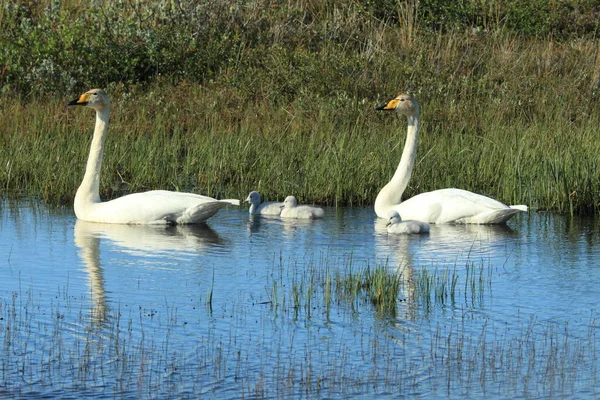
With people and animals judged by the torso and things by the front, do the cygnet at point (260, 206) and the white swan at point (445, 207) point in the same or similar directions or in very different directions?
same or similar directions

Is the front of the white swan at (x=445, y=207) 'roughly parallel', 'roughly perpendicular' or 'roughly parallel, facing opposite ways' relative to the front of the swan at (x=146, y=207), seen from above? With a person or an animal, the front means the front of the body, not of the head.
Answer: roughly parallel

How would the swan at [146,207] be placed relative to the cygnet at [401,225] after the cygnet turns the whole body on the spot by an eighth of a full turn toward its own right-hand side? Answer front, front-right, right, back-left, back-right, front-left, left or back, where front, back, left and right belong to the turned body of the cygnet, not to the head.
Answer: front-left

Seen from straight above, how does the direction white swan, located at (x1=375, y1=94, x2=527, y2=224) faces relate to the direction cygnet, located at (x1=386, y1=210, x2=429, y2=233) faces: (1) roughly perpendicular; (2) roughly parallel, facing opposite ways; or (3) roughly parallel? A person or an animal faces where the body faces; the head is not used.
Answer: roughly parallel

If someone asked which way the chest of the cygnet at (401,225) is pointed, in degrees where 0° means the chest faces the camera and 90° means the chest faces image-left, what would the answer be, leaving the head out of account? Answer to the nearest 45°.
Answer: approximately 90°

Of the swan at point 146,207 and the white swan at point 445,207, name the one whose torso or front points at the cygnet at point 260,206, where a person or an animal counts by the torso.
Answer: the white swan

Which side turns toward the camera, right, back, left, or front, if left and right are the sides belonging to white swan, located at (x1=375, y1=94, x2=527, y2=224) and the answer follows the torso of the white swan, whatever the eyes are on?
left

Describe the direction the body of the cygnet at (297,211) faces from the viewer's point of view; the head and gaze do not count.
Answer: to the viewer's left

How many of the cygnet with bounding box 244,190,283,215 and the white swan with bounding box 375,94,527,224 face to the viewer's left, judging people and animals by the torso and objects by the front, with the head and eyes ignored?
2

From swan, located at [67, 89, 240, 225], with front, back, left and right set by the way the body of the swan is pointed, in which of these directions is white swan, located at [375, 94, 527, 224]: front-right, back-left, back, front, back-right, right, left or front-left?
back

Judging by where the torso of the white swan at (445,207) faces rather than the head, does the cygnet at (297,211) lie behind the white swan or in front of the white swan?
in front

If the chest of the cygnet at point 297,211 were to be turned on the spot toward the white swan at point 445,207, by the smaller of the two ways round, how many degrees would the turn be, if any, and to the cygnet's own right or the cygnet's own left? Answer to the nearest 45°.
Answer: approximately 180°

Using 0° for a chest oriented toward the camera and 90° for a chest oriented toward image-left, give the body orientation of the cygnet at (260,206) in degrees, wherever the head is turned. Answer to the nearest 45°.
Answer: approximately 90°
